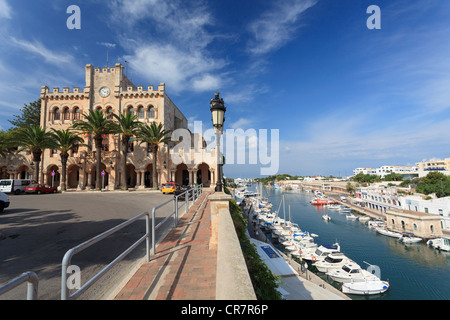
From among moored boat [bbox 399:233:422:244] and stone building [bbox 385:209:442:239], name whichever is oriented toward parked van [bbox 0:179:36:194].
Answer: the stone building

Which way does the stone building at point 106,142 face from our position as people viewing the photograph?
facing the viewer

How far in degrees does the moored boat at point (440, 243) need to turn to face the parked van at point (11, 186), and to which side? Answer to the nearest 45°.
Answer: approximately 45° to its left

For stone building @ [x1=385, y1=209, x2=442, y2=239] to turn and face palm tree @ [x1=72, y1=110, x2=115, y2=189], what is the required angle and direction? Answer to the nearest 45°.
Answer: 0° — it already faces it

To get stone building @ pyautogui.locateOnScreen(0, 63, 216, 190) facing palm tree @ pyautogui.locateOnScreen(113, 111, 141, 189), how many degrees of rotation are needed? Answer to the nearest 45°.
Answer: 0° — it already faces it

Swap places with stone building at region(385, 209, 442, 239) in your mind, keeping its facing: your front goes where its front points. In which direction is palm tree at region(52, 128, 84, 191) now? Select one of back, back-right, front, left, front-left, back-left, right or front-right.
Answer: front

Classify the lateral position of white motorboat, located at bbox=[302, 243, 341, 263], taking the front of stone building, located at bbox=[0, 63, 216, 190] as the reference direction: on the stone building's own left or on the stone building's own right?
on the stone building's own left
